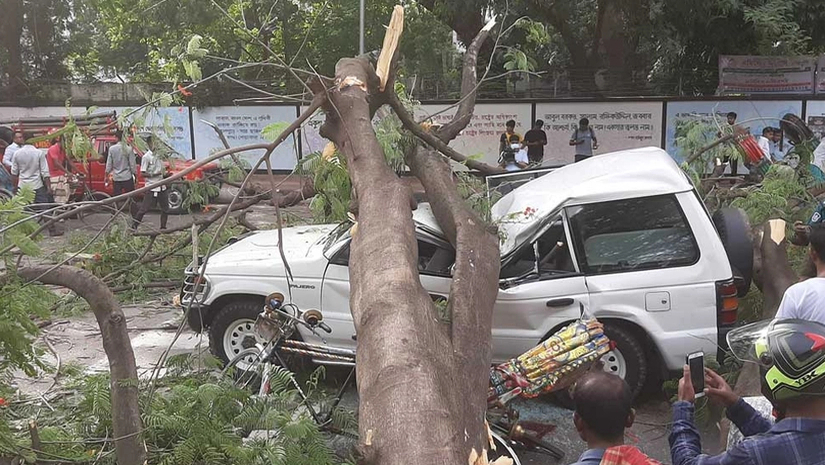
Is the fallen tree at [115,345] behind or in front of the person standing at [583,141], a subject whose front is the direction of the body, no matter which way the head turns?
in front

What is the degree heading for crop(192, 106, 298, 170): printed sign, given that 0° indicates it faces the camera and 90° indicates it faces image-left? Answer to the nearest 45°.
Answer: approximately 0°

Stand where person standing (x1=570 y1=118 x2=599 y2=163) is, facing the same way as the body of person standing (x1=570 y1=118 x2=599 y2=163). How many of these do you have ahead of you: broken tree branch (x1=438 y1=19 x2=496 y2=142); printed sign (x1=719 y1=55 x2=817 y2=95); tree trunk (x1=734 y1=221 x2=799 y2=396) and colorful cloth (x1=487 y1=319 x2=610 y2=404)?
3

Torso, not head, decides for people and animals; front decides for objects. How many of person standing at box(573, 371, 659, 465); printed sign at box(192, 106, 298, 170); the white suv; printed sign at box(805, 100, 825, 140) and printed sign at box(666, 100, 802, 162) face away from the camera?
1

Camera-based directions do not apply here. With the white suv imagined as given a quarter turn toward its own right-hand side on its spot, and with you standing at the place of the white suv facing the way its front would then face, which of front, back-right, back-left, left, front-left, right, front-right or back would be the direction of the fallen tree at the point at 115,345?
back-left

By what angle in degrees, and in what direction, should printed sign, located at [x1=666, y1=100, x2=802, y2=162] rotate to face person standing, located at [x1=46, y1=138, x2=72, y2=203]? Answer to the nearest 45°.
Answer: approximately 45° to its right

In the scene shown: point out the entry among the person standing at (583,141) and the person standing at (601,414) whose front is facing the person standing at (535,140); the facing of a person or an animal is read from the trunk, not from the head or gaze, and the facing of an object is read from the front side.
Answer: the person standing at (601,414)

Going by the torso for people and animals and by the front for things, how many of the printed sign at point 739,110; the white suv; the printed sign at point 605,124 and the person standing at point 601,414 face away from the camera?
1

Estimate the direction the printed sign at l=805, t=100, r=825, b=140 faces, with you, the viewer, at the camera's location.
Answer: facing the viewer

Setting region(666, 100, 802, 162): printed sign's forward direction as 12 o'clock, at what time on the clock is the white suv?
The white suv is roughly at 12 o'clock from the printed sign.

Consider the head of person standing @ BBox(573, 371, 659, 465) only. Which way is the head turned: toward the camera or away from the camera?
away from the camera

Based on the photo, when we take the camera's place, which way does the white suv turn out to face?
facing to the left of the viewer

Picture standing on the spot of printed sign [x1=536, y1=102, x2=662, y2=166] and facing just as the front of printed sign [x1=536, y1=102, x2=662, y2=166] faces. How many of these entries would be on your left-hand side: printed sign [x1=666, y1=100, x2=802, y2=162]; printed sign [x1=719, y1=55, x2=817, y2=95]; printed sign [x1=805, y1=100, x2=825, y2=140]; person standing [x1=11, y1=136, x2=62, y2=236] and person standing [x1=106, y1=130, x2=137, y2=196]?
3

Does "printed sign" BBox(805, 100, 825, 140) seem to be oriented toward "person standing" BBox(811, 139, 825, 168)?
yes

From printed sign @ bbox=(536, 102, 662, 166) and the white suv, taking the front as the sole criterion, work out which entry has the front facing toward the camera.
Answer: the printed sign

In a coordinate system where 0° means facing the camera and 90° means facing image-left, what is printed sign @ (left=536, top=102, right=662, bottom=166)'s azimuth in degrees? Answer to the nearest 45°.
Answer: approximately 0°

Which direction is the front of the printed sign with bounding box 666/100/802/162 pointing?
toward the camera

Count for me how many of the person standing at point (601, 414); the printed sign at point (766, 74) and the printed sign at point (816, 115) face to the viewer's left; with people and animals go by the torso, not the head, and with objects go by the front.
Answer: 0
